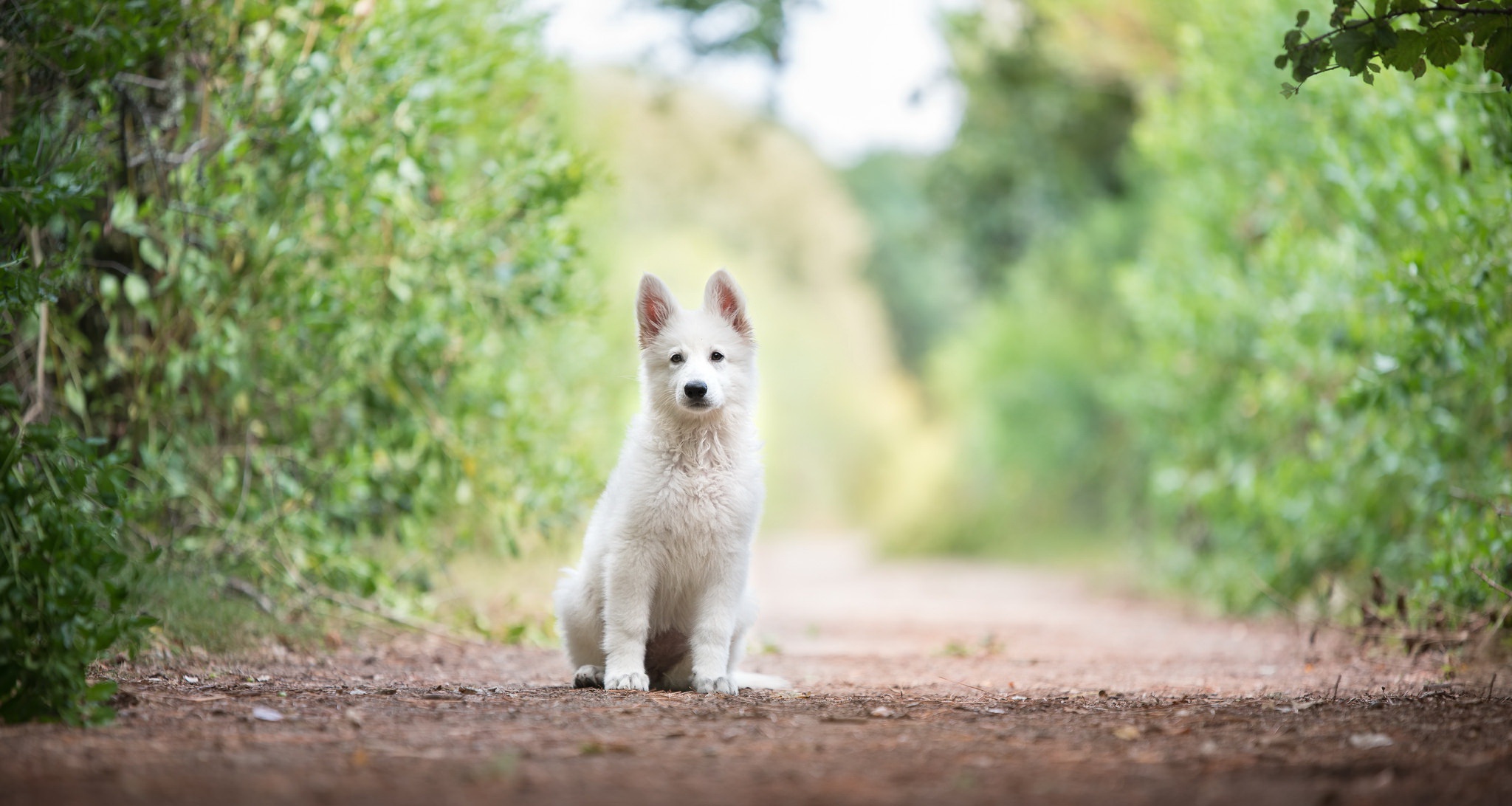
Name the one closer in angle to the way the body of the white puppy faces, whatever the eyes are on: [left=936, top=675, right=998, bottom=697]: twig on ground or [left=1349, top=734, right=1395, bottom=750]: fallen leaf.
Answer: the fallen leaf

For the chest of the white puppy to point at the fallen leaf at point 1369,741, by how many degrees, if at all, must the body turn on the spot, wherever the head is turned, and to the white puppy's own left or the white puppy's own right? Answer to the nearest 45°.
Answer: approximately 45° to the white puppy's own left

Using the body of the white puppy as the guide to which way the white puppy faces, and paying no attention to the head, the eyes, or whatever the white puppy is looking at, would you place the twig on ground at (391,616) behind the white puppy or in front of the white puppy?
behind

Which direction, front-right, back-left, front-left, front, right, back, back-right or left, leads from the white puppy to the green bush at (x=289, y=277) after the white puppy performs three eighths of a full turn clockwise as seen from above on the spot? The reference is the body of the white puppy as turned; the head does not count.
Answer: front

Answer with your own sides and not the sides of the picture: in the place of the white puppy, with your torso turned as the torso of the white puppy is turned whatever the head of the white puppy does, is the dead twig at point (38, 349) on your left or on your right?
on your right

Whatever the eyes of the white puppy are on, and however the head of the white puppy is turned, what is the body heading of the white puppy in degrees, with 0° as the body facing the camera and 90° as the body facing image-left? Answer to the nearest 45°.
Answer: approximately 0°

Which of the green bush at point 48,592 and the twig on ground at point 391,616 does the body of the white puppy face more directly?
the green bush

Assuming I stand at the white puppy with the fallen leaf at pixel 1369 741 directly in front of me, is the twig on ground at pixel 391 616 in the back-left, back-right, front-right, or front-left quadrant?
back-left

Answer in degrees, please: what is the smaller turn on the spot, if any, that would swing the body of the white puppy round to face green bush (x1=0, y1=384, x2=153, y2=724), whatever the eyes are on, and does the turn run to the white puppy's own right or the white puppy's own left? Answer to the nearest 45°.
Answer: approximately 45° to the white puppy's own right
